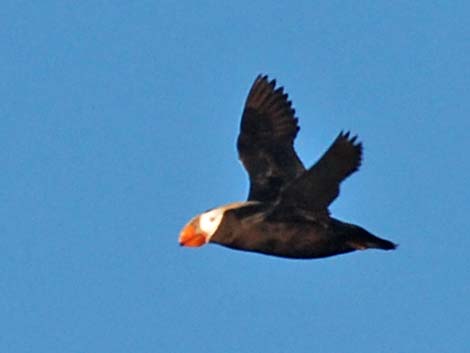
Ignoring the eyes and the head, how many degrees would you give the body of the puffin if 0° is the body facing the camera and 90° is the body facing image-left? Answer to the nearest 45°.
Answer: approximately 90°
